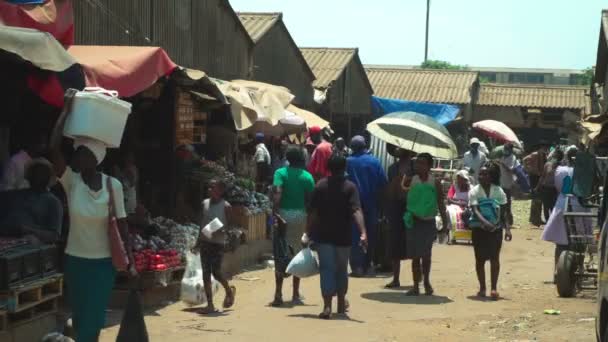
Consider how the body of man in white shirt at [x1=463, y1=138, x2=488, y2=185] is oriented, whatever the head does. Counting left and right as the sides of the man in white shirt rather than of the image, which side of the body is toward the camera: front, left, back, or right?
front

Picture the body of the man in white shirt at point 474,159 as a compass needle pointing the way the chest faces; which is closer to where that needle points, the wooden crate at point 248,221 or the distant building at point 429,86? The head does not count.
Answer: the wooden crate

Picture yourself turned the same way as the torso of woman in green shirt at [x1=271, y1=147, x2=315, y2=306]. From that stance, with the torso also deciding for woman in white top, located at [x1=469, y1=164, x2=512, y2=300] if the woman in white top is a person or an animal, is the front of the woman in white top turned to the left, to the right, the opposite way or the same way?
the opposite way

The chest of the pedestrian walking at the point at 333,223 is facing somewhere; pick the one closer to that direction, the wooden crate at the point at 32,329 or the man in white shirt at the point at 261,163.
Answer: the man in white shirt

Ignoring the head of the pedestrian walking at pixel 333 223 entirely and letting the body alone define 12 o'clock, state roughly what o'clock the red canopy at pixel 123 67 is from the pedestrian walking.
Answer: The red canopy is roughly at 9 o'clock from the pedestrian walking.

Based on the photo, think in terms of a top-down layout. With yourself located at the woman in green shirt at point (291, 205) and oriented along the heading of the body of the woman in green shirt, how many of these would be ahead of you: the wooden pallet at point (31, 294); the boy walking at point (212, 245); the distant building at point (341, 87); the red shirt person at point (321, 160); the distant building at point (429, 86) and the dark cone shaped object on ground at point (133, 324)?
3

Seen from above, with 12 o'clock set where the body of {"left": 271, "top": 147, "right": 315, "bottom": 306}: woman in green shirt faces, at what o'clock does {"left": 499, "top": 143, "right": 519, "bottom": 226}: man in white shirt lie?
The man in white shirt is roughly at 1 o'clock from the woman in green shirt.

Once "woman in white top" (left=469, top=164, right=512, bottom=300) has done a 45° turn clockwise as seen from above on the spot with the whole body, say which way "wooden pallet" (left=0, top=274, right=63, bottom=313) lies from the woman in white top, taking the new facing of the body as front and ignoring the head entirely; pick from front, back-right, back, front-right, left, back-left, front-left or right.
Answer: front

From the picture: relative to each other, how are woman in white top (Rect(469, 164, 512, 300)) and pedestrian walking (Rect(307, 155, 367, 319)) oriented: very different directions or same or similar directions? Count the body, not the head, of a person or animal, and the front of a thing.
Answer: very different directions

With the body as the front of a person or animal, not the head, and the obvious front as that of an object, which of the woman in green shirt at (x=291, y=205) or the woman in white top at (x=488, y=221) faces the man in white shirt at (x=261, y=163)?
the woman in green shirt

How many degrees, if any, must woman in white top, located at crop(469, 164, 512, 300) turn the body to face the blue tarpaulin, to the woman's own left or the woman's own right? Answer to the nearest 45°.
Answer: approximately 180°

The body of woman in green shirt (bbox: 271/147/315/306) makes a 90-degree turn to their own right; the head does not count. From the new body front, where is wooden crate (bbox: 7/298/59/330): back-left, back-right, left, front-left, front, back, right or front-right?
back-right

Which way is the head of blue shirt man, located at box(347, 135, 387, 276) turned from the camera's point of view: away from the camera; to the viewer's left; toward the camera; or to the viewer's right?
away from the camera

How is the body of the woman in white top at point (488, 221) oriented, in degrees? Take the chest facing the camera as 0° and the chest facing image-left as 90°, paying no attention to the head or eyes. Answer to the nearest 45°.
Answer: approximately 0°

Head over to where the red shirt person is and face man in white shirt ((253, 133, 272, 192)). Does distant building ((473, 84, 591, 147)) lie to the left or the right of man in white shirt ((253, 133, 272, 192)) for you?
right

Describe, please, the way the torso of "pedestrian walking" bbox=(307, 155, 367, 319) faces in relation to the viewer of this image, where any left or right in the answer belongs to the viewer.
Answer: facing away from the viewer

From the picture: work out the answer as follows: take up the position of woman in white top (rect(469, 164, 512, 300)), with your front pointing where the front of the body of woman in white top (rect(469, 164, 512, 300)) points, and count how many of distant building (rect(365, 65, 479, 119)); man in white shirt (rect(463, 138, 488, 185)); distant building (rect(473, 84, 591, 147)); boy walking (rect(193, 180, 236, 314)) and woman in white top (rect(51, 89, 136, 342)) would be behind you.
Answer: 3

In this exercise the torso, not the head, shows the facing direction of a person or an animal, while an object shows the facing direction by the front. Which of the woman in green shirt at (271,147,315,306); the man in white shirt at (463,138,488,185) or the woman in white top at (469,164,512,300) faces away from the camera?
the woman in green shirt

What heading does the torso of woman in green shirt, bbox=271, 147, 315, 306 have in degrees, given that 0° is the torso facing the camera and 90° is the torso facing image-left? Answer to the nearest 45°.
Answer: approximately 180°
